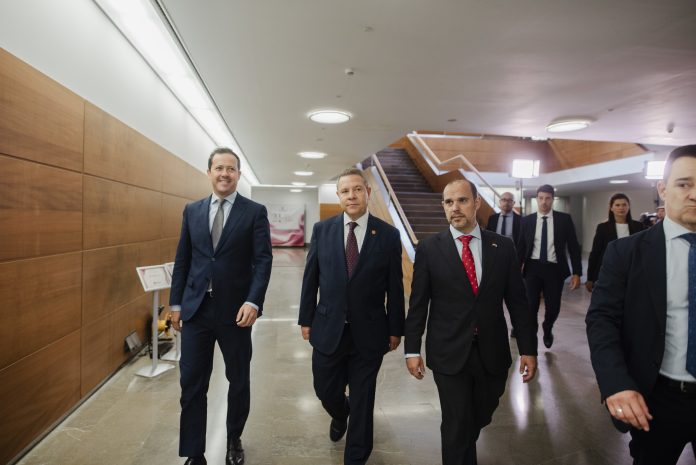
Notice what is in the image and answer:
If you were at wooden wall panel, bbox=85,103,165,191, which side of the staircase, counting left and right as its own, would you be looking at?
front

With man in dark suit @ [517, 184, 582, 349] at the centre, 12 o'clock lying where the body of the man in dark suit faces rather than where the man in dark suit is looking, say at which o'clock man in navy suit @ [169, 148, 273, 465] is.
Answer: The man in navy suit is roughly at 1 o'clock from the man in dark suit.

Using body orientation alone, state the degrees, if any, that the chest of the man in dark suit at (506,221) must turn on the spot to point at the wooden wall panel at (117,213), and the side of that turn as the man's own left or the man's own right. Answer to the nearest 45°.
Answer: approximately 45° to the man's own right

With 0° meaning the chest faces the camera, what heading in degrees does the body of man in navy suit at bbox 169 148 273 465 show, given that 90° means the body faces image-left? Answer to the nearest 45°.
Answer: approximately 0°

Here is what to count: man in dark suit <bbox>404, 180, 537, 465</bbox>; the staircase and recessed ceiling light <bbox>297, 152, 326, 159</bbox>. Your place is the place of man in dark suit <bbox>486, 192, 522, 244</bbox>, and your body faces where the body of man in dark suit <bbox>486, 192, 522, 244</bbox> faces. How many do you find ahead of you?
1

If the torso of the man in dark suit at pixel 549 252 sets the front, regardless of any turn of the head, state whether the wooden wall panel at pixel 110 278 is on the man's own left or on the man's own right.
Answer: on the man's own right

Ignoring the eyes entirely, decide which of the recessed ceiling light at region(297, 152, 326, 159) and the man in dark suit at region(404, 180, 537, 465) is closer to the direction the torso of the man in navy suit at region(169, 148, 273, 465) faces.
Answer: the man in dark suit

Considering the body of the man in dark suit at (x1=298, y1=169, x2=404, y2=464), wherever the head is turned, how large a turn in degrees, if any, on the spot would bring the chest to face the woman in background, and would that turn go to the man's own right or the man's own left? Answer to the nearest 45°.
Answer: approximately 135° to the man's own left

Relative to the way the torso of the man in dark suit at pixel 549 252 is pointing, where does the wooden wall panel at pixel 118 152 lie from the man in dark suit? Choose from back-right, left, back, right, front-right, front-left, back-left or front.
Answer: front-right
